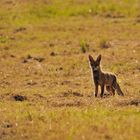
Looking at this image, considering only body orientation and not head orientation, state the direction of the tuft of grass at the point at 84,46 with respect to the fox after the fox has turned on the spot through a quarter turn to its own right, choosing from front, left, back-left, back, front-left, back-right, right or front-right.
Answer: front-right

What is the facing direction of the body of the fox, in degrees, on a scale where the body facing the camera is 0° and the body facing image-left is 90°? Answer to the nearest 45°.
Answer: approximately 45°
